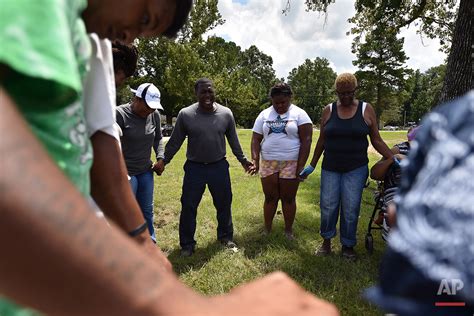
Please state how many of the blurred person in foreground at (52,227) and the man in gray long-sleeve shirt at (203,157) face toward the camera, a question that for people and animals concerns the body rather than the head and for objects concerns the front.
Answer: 1

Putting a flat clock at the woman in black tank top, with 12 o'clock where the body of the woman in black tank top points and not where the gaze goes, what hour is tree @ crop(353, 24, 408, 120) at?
The tree is roughly at 6 o'clock from the woman in black tank top.

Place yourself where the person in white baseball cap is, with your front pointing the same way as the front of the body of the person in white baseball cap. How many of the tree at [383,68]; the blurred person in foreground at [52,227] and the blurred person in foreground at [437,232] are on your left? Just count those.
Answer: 1

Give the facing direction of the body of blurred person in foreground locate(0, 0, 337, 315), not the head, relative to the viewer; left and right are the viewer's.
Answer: facing to the right of the viewer

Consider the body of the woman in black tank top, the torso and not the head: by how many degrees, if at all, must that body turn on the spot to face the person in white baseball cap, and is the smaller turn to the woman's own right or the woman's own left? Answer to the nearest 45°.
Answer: approximately 90° to the woman's own right

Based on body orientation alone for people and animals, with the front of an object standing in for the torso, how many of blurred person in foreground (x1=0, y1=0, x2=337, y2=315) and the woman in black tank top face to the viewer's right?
1

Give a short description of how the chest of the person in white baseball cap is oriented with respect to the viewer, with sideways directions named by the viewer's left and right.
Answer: facing the viewer and to the right of the viewer

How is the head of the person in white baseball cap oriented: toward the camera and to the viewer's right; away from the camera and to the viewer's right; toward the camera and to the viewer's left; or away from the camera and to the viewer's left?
toward the camera and to the viewer's right

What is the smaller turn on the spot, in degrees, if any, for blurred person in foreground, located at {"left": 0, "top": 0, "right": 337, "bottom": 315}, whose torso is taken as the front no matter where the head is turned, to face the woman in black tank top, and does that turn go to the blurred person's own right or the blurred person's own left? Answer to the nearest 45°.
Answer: approximately 45° to the blurred person's own left

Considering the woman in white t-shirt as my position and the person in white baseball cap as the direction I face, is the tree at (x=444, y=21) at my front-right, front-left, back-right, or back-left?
back-right

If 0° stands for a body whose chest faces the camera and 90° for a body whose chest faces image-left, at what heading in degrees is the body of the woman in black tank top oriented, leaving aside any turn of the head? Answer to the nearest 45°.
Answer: approximately 0°

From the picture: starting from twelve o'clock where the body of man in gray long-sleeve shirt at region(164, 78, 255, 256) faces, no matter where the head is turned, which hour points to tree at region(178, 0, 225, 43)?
The tree is roughly at 6 o'clock from the man in gray long-sleeve shirt.

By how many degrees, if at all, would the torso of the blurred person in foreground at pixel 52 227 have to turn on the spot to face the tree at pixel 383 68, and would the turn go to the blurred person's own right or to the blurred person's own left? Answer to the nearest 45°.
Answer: approximately 45° to the blurred person's own left

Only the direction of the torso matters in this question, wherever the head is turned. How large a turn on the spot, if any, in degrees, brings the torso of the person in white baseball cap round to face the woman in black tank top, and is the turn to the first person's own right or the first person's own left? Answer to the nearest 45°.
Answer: approximately 45° to the first person's own left

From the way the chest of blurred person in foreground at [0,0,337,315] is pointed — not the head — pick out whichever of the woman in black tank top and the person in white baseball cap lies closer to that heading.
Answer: the woman in black tank top
